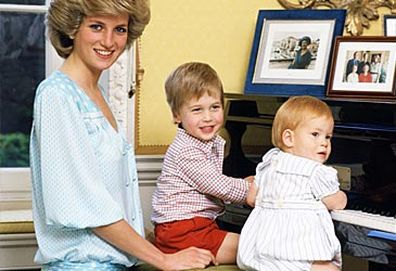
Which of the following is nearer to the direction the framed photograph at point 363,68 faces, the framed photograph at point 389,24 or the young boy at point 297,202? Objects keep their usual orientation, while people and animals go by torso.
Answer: the young boy

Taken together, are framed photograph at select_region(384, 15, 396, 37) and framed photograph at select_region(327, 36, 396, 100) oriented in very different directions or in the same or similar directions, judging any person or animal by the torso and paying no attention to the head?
same or similar directions

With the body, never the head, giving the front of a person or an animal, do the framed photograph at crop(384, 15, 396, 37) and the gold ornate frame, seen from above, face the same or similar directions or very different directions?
same or similar directions

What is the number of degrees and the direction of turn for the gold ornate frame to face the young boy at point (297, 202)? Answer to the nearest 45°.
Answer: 0° — it already faces them

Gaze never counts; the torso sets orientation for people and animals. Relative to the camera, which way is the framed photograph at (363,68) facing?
toward the camera

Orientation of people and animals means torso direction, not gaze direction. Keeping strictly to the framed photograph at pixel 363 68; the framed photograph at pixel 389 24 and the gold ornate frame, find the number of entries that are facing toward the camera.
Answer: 3
